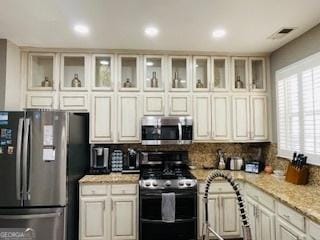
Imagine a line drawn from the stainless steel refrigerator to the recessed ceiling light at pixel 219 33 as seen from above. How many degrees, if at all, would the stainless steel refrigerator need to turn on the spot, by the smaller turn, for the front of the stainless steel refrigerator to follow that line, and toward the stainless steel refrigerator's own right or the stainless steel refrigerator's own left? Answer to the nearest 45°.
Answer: approximately 90° to the stainless steel refrigerator's own left

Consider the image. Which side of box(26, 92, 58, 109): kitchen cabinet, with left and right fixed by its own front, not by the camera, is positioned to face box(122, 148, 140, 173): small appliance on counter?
left

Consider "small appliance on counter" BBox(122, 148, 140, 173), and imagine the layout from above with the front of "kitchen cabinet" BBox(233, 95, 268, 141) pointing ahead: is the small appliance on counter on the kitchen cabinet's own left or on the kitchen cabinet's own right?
on the kitchen cabinet's own right
